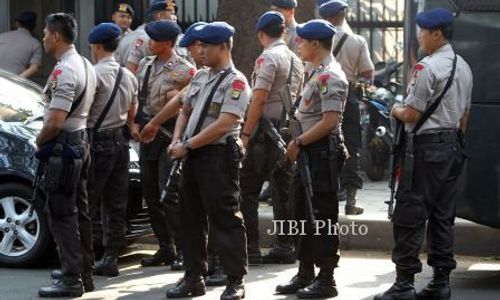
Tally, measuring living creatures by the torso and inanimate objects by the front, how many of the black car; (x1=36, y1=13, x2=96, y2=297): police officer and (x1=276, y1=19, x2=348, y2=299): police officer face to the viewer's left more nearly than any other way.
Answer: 2

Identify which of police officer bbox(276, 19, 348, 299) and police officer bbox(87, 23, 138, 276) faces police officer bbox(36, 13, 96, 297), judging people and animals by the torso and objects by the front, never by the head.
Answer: police officer bbox(276, 19, 348, 299)

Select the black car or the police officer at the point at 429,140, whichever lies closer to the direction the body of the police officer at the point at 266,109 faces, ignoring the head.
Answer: the black car

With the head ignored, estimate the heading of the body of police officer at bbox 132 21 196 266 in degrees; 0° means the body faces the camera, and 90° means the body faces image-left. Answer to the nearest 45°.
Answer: approximately 45°

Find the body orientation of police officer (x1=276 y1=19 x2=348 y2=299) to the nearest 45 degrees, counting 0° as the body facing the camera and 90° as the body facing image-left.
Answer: approximately 90°

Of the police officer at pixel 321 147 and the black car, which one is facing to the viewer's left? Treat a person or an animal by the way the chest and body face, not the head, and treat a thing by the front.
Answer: the police officer
